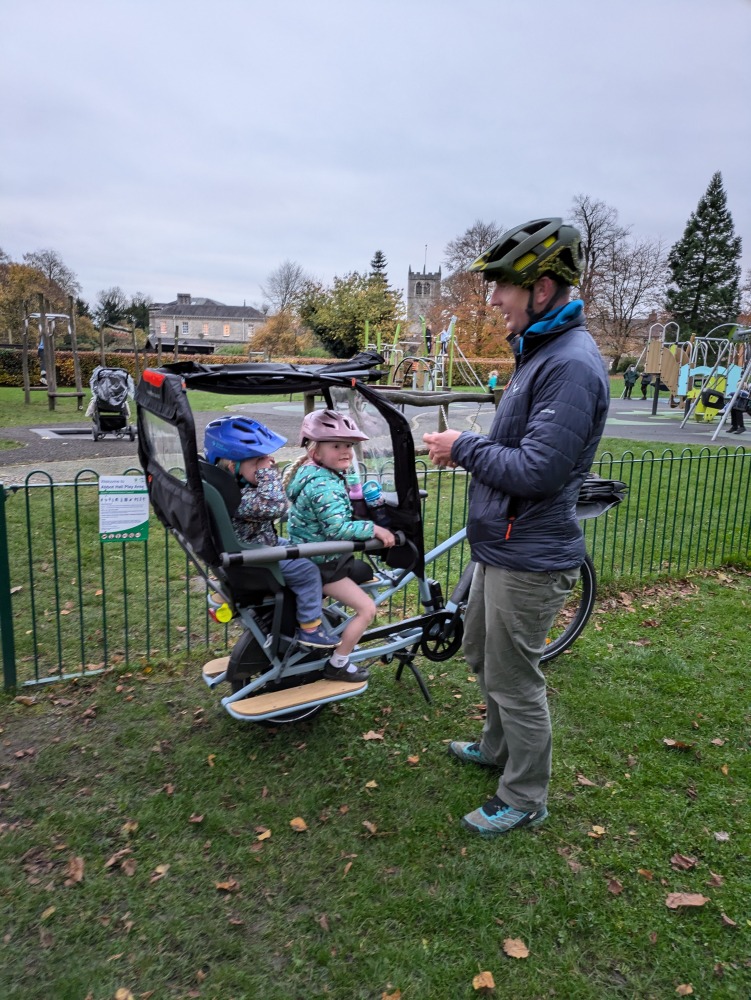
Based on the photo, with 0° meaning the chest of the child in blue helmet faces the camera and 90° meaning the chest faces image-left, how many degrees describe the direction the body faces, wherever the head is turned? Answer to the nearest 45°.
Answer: approximately 270°

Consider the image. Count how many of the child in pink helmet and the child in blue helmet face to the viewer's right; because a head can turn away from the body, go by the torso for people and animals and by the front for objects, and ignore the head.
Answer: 2

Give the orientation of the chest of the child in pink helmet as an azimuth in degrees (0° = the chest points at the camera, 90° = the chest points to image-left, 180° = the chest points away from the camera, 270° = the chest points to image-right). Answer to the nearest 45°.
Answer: approximately 270°

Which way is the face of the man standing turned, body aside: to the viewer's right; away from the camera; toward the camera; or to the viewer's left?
to the viewer's left

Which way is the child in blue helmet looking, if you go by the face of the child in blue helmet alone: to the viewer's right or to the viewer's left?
to the viewer's right

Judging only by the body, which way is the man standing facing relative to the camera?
to the viewer's left

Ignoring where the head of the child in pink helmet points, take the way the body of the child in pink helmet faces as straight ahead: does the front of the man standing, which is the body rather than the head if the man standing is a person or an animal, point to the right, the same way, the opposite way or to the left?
the opposite way

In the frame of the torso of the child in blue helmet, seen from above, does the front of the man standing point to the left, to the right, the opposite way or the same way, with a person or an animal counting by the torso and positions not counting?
the opposite way

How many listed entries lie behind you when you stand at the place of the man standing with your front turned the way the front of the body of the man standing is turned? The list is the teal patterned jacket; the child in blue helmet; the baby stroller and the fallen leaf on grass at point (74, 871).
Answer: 0

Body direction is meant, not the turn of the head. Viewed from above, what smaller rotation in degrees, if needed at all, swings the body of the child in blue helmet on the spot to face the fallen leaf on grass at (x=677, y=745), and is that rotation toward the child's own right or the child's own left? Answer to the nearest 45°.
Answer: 0° — they already face it

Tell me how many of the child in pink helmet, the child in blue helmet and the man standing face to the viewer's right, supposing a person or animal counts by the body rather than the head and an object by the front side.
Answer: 2

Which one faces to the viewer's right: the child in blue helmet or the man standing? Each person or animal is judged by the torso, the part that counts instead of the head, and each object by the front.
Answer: the child in blue helmet
